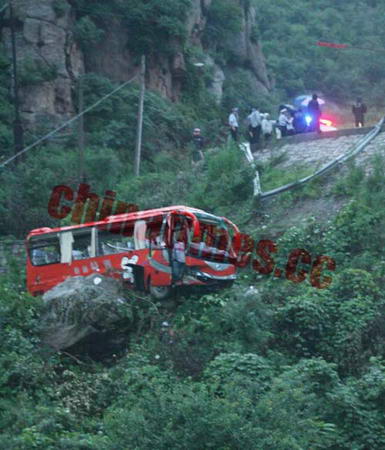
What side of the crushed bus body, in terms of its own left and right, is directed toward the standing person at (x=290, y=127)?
left

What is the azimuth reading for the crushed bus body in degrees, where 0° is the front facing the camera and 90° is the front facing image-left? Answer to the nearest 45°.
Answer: approximately 315°

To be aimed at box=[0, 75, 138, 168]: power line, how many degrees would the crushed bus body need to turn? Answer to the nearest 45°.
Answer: approximately 135° to its left

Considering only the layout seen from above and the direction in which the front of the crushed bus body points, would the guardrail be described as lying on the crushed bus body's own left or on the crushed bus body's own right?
on the crushed bus body's own left

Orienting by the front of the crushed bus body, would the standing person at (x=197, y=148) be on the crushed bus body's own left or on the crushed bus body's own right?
on the crushed bus body's own left

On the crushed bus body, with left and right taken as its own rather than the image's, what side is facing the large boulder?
right

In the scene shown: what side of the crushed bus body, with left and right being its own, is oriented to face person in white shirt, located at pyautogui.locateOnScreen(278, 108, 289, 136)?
left
